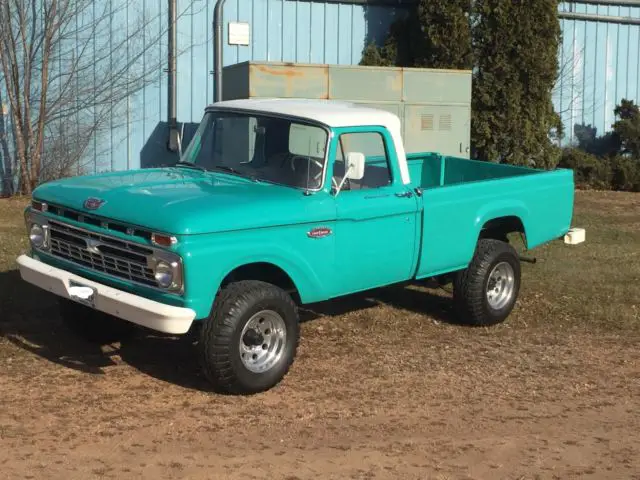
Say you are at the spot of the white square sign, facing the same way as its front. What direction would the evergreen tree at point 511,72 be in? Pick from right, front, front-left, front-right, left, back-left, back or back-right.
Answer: left

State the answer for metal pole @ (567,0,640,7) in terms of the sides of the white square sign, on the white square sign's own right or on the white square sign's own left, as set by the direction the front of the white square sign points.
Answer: on the white square sign's own left

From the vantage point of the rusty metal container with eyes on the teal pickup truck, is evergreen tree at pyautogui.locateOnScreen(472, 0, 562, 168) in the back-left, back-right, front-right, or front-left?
back-left

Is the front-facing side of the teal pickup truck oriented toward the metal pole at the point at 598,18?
no

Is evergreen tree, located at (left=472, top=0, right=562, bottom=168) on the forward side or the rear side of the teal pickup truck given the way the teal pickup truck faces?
on the rear side

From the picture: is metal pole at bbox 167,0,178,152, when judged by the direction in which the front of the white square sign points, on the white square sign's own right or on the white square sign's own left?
on the white square sign's own right

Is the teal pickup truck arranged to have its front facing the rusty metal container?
no

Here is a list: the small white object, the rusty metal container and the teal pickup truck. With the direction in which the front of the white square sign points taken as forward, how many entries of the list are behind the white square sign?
0

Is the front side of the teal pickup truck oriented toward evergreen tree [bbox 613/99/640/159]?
no

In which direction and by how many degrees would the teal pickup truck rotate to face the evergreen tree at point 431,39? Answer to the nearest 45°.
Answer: approximately 135° to its right

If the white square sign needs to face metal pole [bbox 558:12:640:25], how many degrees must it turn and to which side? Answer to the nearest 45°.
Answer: approximately 135° to its left

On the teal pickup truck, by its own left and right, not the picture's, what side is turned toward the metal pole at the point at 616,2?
back

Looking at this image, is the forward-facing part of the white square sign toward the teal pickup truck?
yes

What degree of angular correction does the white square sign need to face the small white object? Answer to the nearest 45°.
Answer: approximately 45° to its left

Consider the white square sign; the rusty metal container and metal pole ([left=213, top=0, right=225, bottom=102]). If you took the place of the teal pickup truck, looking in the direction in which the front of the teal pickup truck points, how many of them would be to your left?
0

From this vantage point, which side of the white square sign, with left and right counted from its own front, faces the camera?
front

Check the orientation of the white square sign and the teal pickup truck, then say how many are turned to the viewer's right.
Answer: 0

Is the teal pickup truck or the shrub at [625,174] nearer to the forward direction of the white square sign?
the teal pickup truck

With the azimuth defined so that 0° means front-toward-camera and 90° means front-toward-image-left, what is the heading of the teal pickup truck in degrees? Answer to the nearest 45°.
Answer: approximately 45°
